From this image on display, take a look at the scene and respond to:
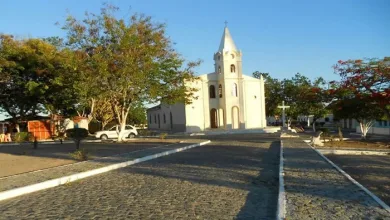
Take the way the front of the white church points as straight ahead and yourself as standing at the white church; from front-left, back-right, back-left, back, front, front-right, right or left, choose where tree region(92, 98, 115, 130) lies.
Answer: back-right

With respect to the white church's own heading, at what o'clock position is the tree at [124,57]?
The tree is roughly at 2 o'clock from the white church.

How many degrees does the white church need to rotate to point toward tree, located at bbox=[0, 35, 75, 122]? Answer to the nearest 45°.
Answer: approximately 90° to its right

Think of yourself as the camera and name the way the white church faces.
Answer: facing the viewer and to the right of the viewer

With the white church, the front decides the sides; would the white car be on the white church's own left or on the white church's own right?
on the white church's own right

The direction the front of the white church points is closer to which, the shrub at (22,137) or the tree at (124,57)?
the tree

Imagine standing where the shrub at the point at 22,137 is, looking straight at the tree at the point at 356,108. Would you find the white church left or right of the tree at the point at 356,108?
left

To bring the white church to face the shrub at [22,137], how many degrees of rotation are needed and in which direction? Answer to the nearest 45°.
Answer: approximately 90° to its right

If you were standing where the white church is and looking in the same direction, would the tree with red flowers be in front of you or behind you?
in front
